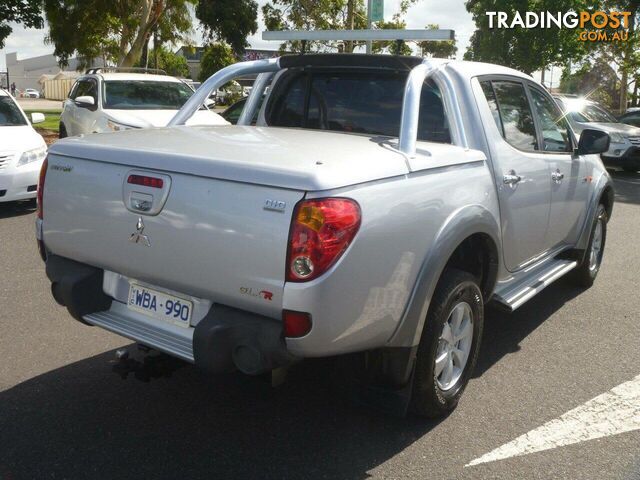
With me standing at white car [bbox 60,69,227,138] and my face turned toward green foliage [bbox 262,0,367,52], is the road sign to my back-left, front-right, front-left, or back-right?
front-right

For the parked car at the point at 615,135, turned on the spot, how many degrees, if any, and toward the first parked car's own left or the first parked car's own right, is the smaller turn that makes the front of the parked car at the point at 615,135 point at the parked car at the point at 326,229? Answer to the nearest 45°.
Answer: approximately 45° to the first parked car's own right

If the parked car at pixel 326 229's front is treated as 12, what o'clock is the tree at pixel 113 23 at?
The tree is roughly at 10 o'clock from the parked car.

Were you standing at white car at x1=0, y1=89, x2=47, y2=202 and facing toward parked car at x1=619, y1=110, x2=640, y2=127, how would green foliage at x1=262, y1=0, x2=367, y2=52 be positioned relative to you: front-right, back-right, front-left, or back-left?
front-left

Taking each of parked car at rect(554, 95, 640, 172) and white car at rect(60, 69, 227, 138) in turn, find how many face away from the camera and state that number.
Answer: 0

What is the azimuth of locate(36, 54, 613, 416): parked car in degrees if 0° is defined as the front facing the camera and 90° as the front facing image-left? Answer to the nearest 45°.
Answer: approximately 225°

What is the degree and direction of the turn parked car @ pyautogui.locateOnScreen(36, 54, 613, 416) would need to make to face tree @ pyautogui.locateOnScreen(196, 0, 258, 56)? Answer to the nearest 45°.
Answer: approximately 45° to its left

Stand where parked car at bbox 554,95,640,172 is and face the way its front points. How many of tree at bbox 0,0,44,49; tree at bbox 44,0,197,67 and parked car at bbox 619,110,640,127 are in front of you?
0

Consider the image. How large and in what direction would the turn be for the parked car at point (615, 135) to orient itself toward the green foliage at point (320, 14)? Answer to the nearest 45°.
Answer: approximately 180°

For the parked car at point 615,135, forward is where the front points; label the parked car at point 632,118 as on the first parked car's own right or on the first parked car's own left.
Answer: on the first parked car's own left

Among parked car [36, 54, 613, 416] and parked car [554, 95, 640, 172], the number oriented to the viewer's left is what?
0

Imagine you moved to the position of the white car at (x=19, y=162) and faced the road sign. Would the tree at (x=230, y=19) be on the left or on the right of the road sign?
left

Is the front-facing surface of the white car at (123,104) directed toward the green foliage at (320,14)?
no

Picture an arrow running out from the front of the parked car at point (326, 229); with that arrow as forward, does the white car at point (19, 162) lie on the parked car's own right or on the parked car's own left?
on the parked car's own left

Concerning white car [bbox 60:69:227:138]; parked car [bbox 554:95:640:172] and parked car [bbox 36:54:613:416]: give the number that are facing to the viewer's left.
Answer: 0

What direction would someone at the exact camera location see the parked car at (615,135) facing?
facing the viewer and to the right of the viewer

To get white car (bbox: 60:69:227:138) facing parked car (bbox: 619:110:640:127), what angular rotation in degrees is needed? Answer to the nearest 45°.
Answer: approximately 45° to its left

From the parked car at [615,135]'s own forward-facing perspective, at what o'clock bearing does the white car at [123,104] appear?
The white car is roughly at 3 o'clock from the parked car.
